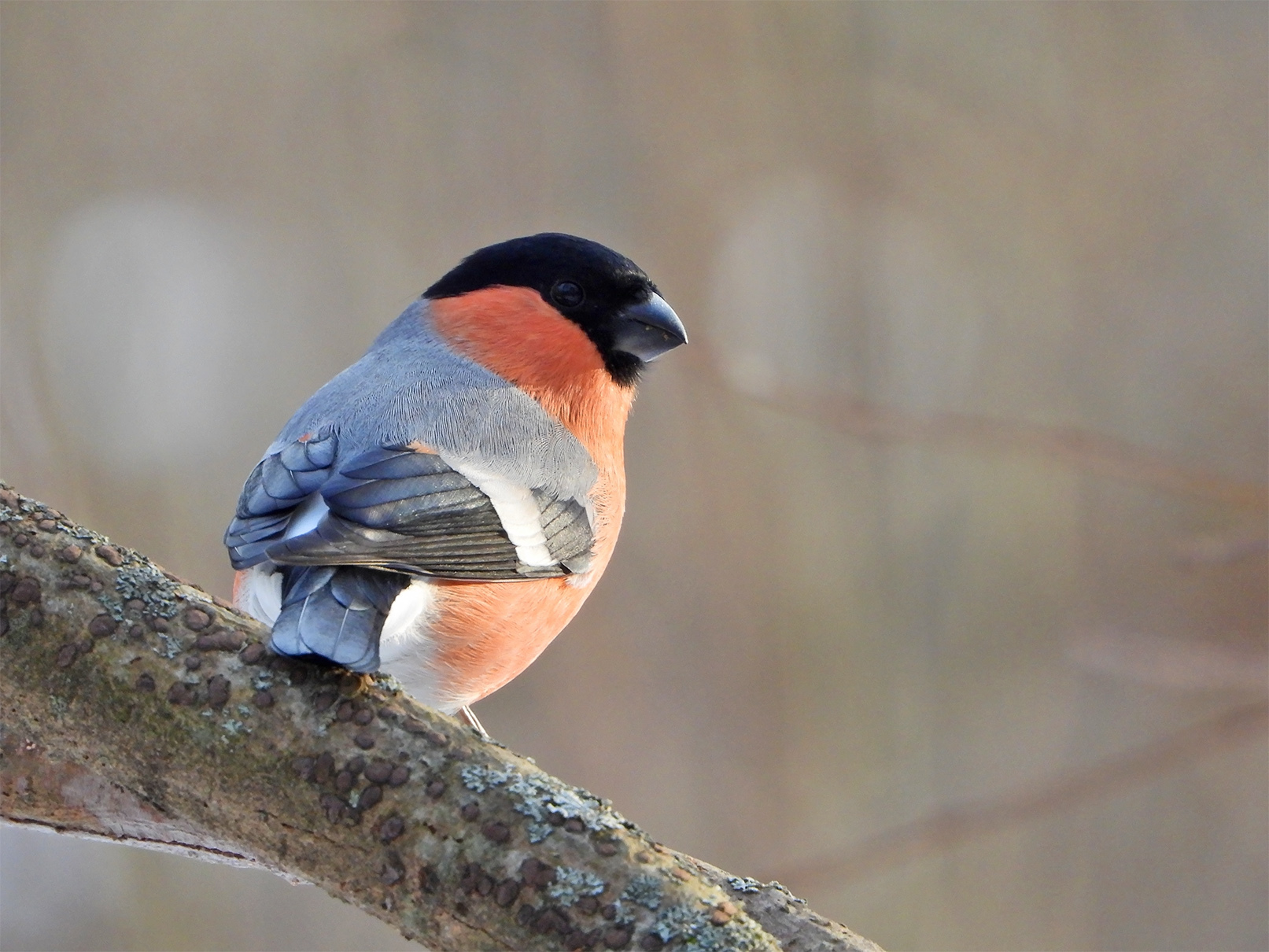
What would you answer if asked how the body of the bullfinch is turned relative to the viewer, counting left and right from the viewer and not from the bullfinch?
facing away from the viewer and to the right of the viewer

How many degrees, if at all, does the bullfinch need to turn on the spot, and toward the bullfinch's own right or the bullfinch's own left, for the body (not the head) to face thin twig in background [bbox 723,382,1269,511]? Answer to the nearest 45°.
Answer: approximately 45° to the bullfinch's own right
